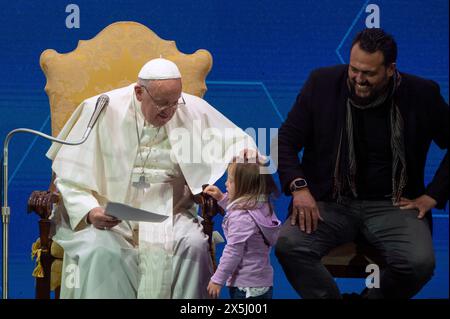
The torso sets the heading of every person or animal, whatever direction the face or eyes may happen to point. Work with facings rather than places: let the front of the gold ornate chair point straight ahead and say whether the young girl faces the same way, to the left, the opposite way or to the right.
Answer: to the right

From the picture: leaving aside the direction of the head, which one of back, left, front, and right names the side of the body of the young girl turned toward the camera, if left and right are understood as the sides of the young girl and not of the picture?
left

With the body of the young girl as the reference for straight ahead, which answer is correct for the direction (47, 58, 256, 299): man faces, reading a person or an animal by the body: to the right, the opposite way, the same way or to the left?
to the left

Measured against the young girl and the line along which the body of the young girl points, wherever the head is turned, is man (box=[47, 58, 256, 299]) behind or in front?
in front

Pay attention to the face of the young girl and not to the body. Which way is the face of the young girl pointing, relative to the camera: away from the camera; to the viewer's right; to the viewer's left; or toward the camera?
to the viewer's left
